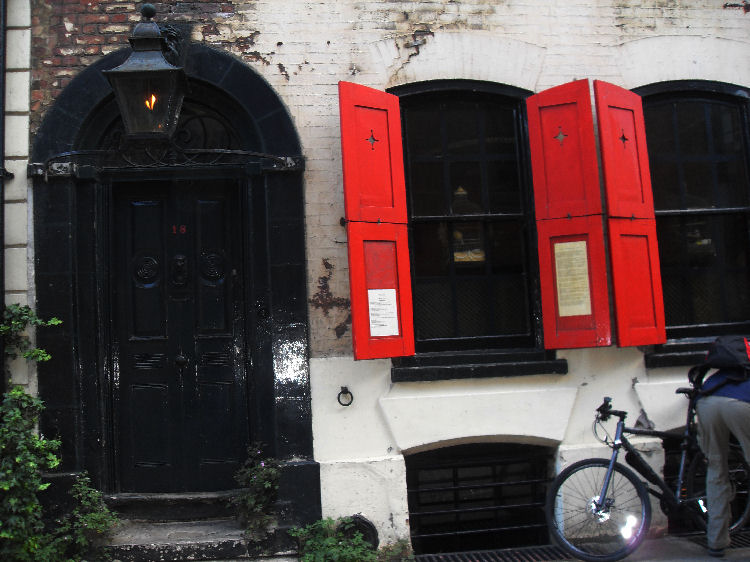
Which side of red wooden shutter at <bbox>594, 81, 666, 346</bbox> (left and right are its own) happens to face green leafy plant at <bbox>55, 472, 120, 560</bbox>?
right

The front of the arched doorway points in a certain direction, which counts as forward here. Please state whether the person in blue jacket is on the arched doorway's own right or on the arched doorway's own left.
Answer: on the arched doorway's own left

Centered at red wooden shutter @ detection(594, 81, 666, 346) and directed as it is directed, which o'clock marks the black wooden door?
The black wooden door is roughly at 4 o'clock from the red wooden shutter.

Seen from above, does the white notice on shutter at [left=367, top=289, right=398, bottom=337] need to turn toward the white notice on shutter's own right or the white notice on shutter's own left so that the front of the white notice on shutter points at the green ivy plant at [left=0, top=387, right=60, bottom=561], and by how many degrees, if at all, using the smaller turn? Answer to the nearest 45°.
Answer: approximately 90° to the white notice on shutter's own right

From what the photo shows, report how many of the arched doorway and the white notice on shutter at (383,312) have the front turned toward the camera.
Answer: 2

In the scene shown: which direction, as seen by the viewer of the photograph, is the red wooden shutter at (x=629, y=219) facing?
facing the viewer and to the right of the viewer

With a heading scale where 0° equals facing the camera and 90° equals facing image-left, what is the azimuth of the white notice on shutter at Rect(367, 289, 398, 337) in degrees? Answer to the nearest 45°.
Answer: approximately 0°

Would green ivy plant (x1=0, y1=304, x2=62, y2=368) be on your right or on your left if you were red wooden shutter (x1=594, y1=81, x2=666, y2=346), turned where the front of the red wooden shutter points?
on your right
